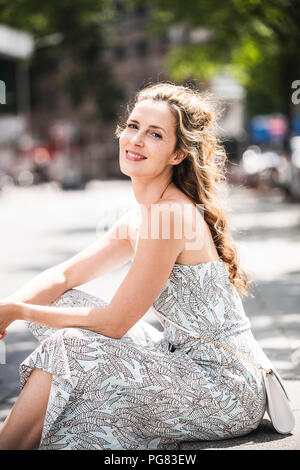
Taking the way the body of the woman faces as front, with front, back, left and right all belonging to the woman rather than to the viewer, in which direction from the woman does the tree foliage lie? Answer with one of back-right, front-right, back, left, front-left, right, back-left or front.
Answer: right

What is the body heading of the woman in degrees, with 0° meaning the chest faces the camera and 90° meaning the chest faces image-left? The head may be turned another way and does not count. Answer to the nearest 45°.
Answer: approximately 90°
